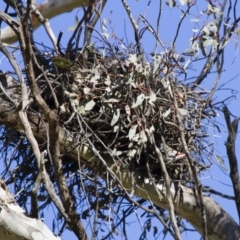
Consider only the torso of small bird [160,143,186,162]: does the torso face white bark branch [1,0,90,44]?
no

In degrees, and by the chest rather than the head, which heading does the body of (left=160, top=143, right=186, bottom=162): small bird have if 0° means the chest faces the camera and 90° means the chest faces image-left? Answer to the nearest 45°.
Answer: approximately 270°
